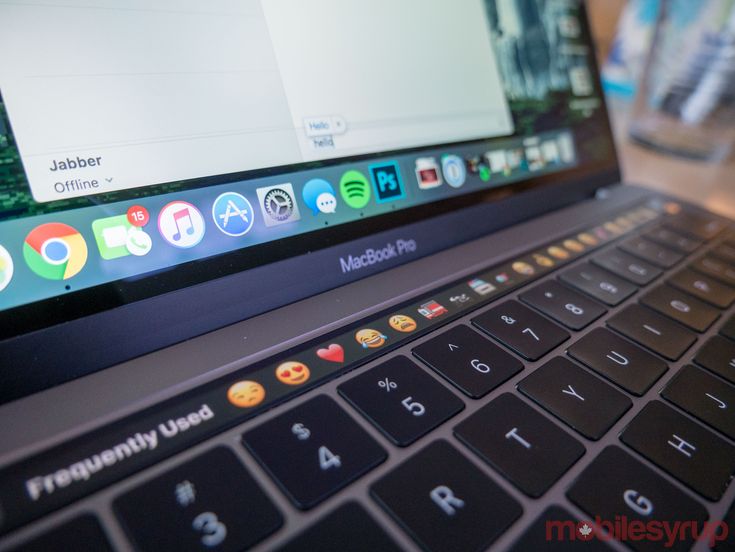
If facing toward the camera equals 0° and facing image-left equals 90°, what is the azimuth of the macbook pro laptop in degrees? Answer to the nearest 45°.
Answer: approximately 315°
